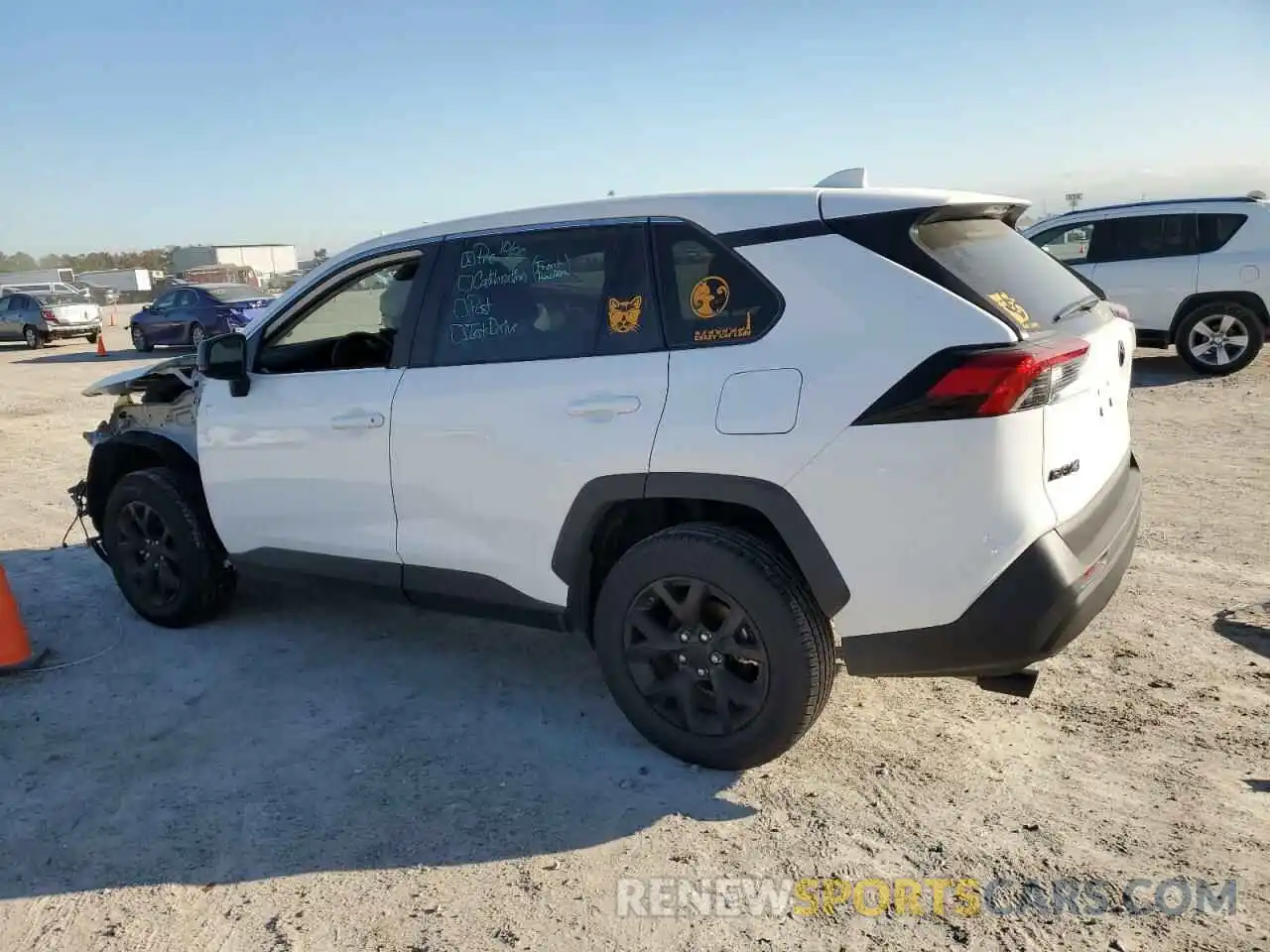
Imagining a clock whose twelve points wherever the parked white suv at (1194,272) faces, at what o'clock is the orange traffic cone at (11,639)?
The orange traffic cone is roughly at 10 o'clock from the parked white suv.

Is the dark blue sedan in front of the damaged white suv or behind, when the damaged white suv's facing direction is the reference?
in front

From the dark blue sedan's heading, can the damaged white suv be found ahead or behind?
behind

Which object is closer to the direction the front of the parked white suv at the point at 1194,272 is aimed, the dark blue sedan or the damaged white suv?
the dark blue sedan

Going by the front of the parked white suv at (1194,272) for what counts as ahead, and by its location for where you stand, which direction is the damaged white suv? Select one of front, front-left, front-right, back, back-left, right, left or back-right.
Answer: left

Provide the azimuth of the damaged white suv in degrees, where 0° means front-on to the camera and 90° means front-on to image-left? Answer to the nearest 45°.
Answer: approximately 135°

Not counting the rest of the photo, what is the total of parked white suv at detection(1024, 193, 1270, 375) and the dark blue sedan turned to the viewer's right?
0

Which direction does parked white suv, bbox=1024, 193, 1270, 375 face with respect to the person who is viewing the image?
facing to the left of the viewer

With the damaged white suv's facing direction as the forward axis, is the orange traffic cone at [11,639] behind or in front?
in front
